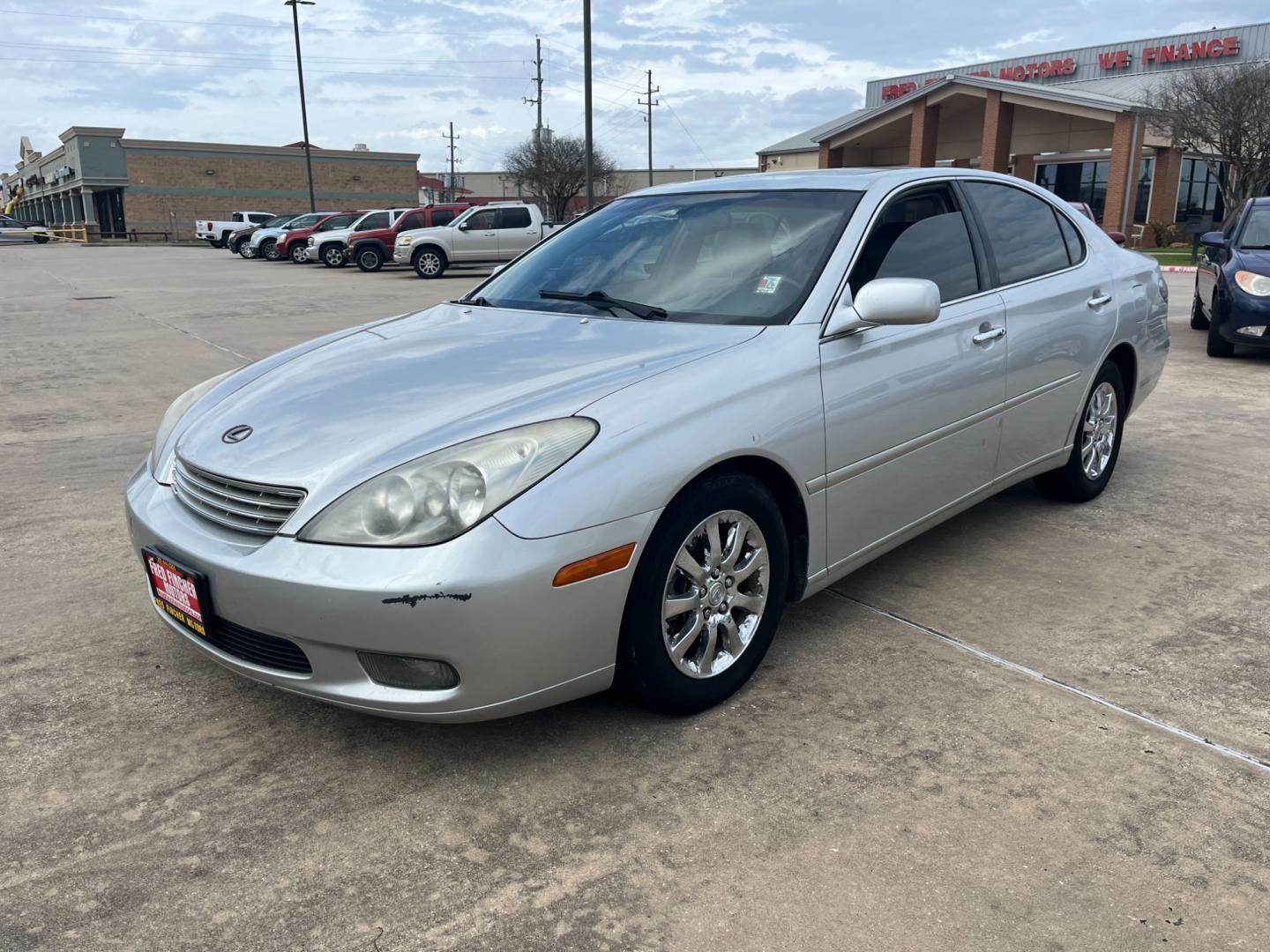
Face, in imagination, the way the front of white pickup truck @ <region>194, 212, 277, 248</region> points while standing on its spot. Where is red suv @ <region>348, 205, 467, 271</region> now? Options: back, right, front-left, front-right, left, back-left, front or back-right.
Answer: back-right

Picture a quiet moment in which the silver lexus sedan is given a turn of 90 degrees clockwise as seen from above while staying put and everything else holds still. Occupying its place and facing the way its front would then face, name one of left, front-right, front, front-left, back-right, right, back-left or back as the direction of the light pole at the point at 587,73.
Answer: front-right

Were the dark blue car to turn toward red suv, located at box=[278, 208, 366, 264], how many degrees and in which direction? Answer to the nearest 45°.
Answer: approximately 90° to its right

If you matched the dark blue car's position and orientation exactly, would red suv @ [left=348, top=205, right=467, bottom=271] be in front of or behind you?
behind

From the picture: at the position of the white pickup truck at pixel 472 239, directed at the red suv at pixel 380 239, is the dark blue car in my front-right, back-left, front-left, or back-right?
back-left

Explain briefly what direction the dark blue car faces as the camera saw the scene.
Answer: facing the viewer and to the right of the viewer

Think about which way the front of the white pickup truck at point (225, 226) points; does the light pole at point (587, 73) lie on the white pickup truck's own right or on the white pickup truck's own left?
on the white pickup truck's own right

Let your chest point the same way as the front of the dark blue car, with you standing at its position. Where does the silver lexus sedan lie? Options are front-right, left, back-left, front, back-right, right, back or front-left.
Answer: front-right

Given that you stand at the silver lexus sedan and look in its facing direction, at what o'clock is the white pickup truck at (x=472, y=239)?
The white pickup truck is roughly at 4 o'clock from the silver lexus sedan.

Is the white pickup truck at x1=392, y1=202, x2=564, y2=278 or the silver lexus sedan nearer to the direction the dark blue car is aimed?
the silver lexus sedan

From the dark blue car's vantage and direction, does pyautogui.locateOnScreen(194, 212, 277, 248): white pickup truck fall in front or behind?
behind
